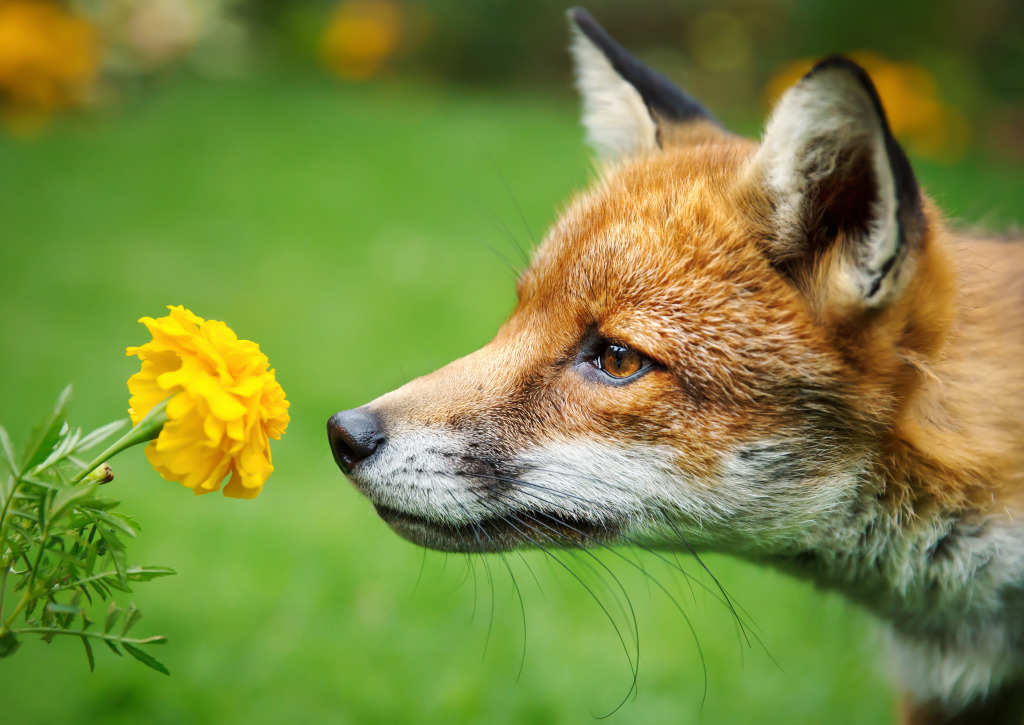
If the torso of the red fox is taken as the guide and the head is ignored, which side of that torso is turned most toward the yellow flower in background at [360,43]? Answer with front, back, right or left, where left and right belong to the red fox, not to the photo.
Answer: right

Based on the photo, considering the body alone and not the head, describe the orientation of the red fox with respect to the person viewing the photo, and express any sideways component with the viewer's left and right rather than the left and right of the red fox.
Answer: facing to the left of the viewer

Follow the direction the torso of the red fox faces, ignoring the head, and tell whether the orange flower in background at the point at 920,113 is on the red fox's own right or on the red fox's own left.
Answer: on the red fox's own right

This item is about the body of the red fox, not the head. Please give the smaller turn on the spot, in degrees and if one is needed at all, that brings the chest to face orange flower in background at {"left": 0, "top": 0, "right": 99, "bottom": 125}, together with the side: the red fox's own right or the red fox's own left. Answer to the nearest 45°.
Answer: approximately 45° to the red fox's own right

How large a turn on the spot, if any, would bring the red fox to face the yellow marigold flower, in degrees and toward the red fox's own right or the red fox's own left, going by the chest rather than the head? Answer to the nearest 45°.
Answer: approximately 45° to the red fox's own left

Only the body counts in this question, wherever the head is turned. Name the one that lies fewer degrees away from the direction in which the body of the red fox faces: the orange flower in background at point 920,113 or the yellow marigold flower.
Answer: the yellow marigold flower
